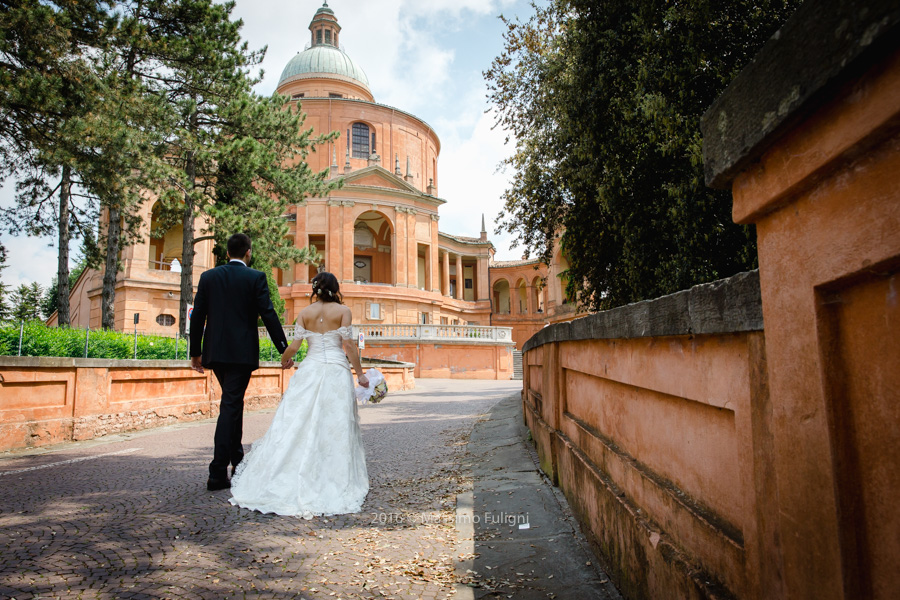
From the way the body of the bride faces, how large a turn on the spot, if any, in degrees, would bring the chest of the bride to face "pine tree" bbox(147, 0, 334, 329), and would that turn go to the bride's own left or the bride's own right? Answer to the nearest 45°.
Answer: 0° — they already face it

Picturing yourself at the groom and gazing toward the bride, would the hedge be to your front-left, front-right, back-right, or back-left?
back-left

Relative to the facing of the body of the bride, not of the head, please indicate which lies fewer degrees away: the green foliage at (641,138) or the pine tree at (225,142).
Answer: the pine tree

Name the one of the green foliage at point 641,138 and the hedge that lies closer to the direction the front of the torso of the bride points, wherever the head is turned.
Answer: the hedge

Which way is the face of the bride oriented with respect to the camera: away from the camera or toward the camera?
away from the camera

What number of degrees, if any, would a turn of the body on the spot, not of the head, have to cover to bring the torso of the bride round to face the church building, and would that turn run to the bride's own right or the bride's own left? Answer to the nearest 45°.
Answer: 0° — they already face it

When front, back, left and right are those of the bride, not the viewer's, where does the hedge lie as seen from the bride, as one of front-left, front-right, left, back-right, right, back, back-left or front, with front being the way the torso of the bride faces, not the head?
front-left

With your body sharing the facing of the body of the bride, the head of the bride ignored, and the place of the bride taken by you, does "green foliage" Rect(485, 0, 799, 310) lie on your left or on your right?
on your right

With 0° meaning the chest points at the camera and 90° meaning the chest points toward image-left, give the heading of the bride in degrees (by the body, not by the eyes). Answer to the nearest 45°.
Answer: approximately 180°
